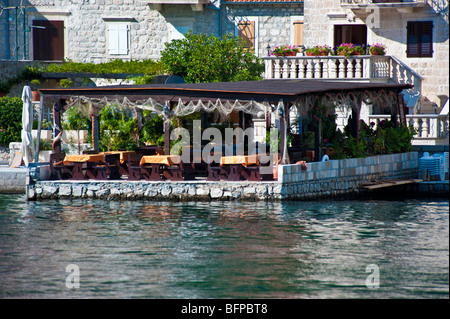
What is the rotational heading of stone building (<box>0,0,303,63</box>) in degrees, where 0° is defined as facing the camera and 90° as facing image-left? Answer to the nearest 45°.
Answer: approximately 0°

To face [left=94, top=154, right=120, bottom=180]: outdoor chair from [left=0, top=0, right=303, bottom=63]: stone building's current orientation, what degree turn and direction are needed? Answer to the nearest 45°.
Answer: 0° — it already faces it
